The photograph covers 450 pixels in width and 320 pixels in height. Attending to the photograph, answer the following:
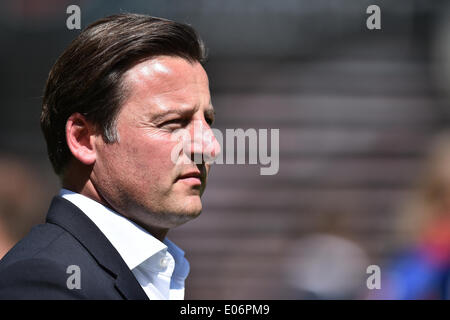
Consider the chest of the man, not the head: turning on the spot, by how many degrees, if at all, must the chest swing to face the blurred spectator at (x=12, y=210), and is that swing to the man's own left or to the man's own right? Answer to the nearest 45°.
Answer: approximately 90° to the man's own left

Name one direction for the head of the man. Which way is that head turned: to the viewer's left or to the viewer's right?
to the viewer's right

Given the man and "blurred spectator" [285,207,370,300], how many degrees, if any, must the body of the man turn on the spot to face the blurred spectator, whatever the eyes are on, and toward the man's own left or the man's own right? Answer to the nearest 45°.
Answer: approximately 45° to the man's own left

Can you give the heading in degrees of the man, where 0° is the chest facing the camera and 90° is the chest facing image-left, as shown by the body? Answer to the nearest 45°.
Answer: approximately 270°

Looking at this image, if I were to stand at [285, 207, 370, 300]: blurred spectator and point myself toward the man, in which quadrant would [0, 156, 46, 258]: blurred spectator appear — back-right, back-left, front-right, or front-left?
front-right
